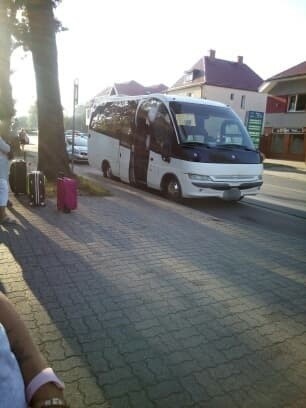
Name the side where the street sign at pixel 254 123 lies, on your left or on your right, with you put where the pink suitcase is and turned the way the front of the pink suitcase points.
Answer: on your left

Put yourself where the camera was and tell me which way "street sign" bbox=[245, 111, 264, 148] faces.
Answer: facing the viewer

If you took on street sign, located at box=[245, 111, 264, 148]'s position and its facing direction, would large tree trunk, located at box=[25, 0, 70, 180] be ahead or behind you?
ahead

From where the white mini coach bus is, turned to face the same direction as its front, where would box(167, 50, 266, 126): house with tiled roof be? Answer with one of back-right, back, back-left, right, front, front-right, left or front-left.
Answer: back-left

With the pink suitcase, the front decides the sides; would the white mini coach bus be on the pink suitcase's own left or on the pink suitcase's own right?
on the pink suitcase's own left

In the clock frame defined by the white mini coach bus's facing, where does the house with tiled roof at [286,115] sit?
The house with tiled roof is roughly at 8 o'clock from the white mini coach bus.

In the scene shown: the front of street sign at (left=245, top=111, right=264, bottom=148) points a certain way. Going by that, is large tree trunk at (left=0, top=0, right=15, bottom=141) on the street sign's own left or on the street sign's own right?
on the street sign's own right

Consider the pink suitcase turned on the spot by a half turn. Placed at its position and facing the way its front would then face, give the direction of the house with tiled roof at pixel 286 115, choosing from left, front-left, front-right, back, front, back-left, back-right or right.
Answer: right

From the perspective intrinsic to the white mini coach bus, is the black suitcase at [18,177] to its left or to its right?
on its right

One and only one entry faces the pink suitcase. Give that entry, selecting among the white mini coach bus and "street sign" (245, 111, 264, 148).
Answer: the street sign

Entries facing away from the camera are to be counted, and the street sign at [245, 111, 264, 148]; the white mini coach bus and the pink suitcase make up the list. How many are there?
0

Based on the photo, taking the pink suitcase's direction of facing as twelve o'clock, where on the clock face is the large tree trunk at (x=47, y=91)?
The large tree trunk is roughly at 7 o'clock from the pink suitcase.

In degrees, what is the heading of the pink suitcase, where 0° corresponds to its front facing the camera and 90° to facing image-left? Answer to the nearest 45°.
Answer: approximately 315°

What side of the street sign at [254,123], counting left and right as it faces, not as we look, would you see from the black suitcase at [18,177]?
front

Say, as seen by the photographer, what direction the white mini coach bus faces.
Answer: facing the viewer and to the right of the viewer

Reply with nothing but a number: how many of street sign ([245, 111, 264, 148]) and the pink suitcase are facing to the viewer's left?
0

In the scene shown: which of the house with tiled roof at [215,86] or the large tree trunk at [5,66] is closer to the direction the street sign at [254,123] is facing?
the large tree trunk
